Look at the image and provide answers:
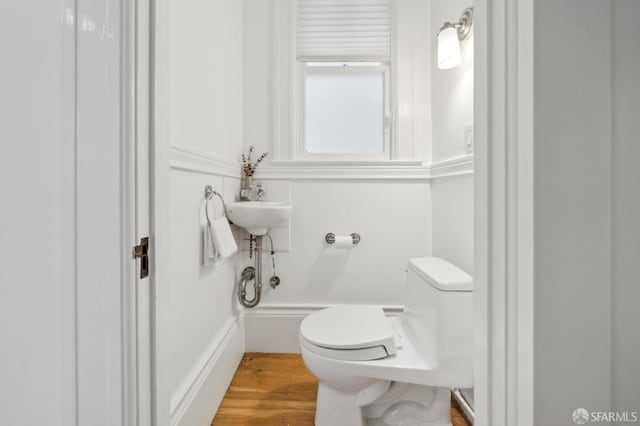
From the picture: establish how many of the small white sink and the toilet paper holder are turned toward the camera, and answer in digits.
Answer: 2

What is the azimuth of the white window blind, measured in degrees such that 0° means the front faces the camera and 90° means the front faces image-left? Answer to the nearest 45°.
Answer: approximately 0°

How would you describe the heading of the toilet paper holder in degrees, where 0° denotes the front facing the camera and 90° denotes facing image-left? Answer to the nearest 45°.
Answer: approximately 0°

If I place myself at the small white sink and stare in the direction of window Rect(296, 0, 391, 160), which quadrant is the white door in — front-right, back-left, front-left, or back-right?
back-right

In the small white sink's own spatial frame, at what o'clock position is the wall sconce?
The wall sconce is roughly at 10 o'clock from the small white sink.

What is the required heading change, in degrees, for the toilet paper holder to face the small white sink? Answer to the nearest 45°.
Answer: approximately 45° to its right
